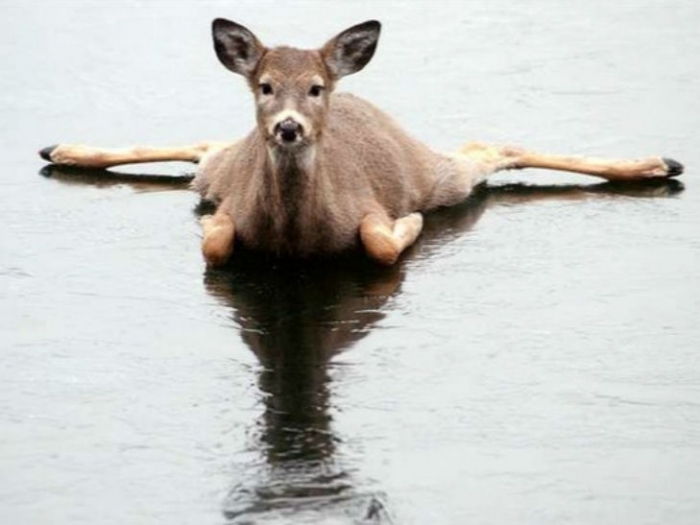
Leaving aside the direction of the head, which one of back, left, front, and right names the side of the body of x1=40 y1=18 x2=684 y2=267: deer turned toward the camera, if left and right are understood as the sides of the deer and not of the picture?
front
